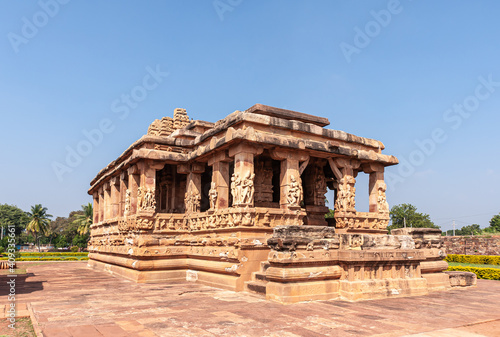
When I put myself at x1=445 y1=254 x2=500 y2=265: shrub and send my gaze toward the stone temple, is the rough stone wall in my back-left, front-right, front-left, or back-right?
back-right

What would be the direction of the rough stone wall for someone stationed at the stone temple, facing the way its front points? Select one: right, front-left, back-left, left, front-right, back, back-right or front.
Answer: left

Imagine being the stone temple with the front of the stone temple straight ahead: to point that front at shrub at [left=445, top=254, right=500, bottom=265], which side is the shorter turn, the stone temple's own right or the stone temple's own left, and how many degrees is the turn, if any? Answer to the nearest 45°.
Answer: approximately 90° to the stone temple's own left
